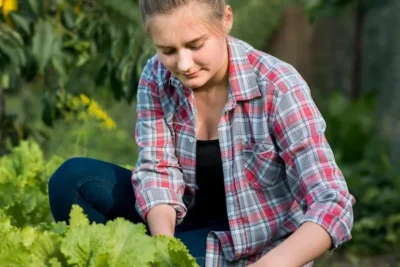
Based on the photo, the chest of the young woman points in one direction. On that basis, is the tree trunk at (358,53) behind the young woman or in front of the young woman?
behind

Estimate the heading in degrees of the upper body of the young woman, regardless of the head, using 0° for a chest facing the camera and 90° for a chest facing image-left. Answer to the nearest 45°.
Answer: approximately 45°

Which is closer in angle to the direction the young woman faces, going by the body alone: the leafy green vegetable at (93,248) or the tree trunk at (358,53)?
the leafy green vegetable

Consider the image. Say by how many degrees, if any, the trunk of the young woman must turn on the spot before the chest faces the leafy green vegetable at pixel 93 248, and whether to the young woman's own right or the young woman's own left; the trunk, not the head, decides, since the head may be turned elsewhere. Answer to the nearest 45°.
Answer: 0° — they already face it
